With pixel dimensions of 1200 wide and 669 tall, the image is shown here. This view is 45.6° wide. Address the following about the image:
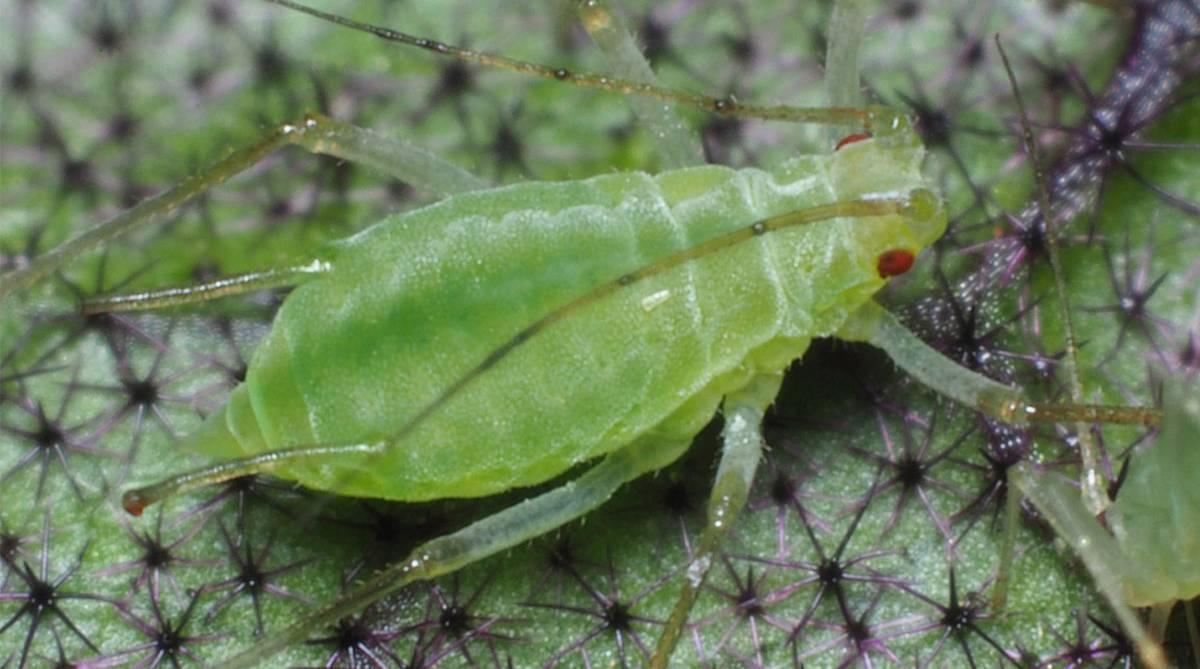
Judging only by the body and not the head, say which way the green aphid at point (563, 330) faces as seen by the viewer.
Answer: to the viewer's right
